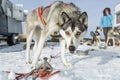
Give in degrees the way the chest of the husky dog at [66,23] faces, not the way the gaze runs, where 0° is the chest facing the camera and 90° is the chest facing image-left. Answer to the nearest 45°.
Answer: approximately 315°

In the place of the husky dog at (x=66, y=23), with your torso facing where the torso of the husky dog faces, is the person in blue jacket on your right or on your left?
on your left

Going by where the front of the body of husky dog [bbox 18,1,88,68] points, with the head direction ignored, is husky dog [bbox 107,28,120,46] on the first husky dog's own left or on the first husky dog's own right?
on the first husky dog's own left
